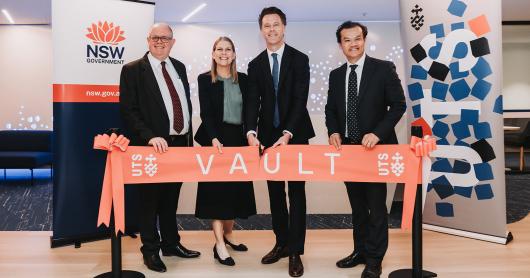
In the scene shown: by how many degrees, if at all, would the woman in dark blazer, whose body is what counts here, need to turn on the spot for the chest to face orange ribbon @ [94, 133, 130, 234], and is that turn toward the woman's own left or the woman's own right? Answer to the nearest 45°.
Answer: approximately 90° to the woman's own right

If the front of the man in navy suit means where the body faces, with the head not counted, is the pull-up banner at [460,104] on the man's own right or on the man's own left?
on the man's own left

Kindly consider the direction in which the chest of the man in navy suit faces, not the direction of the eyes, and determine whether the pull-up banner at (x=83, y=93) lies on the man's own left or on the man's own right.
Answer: on the man's own right

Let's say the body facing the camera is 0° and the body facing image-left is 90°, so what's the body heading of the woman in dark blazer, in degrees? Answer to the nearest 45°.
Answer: approximately 315°

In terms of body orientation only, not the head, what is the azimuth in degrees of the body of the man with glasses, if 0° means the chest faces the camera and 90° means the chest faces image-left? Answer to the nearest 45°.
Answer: approximately 315°

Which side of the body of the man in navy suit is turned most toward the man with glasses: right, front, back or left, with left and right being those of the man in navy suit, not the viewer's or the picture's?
right

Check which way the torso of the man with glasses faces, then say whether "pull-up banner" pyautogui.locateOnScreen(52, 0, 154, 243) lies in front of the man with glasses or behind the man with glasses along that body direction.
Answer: behind

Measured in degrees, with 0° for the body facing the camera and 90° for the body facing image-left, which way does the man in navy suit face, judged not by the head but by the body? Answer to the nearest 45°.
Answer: approximately 0°
